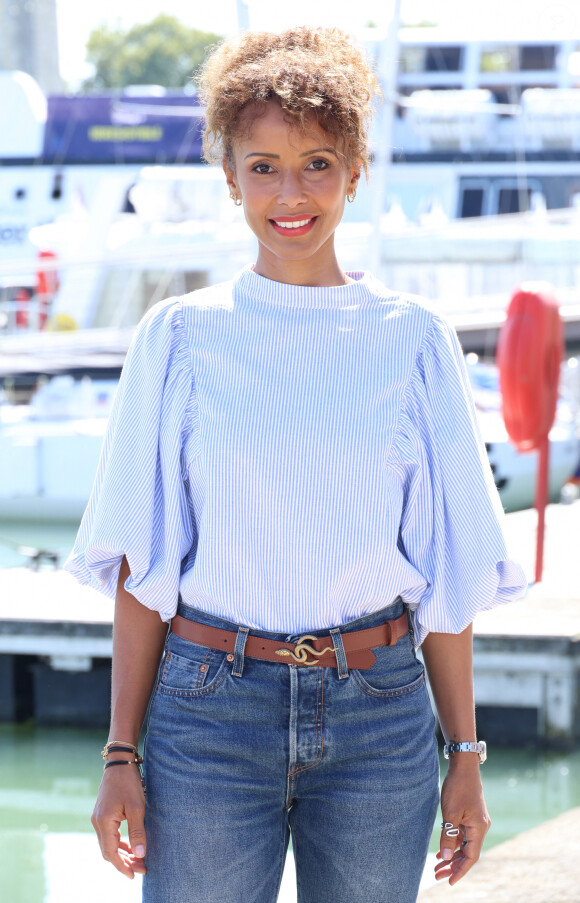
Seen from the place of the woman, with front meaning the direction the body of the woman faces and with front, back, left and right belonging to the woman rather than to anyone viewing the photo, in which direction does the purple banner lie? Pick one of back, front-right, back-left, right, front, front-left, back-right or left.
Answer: back

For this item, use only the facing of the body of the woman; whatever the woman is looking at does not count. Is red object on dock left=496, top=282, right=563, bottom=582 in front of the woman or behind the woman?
behind

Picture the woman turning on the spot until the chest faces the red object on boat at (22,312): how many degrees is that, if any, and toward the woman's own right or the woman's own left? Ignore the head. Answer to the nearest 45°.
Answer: approximately 180°

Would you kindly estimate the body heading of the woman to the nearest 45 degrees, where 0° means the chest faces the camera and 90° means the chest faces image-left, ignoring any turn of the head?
approximately 0°

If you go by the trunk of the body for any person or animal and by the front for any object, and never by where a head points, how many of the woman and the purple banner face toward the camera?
2

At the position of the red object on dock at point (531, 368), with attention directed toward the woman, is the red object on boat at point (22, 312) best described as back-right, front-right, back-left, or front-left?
back-right
